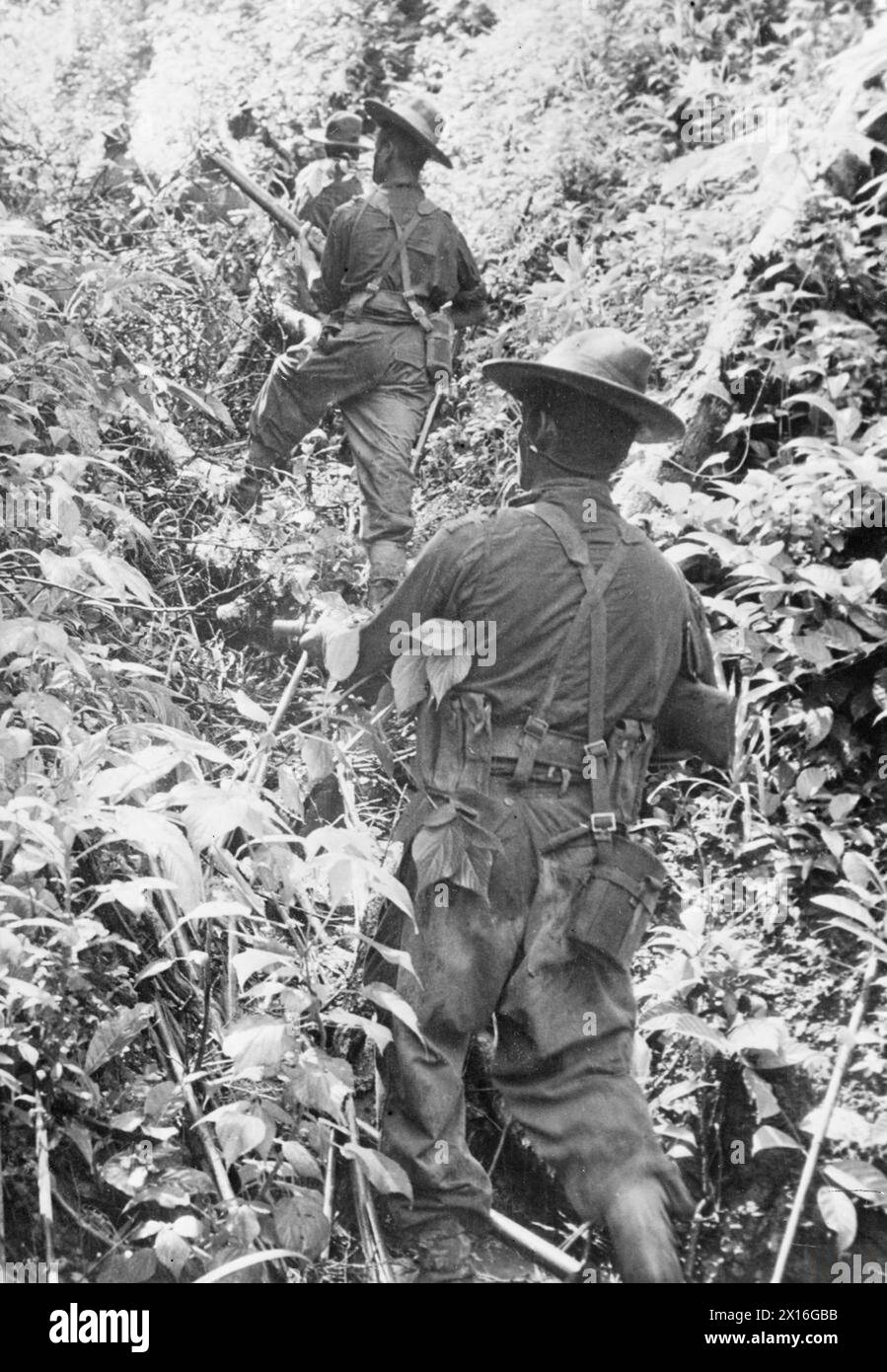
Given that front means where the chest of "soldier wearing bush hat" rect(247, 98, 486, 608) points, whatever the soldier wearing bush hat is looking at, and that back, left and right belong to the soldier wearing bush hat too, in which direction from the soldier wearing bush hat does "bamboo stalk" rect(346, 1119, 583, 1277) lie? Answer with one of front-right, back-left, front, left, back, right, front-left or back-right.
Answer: back-left

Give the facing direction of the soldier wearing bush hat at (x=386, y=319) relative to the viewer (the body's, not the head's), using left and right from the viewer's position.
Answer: facing away from the viewer and to the left of the viewer

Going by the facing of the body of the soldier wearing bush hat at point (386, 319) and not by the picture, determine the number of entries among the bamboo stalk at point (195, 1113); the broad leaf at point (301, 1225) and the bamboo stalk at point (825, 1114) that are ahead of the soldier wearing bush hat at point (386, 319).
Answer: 0

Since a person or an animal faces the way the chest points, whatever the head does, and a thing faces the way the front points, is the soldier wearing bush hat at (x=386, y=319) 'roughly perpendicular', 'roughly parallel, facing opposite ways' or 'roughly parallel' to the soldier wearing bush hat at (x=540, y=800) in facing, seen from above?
roughly parallel

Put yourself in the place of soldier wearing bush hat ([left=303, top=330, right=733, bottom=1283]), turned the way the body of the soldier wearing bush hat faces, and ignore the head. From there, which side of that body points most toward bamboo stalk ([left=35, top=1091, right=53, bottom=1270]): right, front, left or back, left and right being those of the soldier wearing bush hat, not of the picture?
left

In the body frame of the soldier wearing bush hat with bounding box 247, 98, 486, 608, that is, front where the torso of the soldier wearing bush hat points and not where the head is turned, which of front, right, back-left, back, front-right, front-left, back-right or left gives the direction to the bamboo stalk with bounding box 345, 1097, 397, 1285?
back-left

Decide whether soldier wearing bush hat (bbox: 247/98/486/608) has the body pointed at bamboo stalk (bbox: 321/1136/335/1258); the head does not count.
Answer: no

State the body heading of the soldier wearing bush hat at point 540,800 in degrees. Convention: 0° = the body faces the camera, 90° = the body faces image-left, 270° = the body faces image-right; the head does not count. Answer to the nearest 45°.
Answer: approximately 135°

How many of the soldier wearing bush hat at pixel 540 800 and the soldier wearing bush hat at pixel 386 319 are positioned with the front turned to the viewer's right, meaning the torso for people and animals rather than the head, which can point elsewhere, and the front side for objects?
0

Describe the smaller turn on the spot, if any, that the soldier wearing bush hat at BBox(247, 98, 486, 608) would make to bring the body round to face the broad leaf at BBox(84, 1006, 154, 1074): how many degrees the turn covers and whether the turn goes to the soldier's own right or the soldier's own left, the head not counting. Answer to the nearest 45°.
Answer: approximately 135° to the soldier's own left

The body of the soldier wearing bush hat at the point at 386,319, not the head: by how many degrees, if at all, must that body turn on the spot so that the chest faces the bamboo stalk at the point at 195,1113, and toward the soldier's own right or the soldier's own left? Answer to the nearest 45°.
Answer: approximately 135° to the soldier's own left
